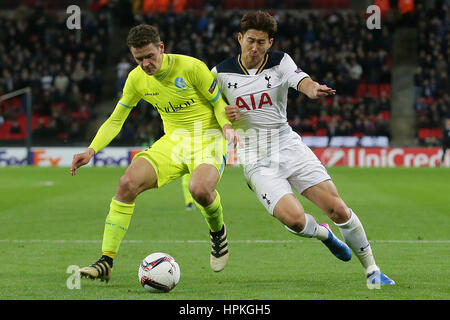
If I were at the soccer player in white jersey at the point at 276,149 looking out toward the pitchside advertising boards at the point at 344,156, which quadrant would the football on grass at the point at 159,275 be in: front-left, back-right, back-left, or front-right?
back-left

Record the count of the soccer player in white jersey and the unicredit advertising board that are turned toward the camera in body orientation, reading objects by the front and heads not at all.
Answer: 2

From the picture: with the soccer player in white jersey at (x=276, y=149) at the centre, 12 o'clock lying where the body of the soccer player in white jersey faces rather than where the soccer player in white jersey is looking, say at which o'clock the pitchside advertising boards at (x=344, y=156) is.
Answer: The pitchside advertising boards is roughly at 6 o'clock from the soccer player in white jersey.

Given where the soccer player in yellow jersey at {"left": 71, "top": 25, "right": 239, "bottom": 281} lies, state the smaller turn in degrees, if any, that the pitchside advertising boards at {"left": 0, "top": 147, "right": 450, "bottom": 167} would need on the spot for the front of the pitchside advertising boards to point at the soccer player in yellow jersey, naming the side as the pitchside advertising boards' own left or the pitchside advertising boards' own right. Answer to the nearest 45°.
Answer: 0° — it already faces them

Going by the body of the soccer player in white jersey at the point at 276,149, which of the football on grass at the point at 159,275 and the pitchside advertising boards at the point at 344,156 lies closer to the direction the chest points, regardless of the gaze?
the football on grass

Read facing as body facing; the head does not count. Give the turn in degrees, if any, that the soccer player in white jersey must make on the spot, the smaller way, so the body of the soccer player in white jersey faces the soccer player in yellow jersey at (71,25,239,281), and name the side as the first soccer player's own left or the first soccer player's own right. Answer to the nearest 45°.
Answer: approximately 90° to the first soccer player's own right
